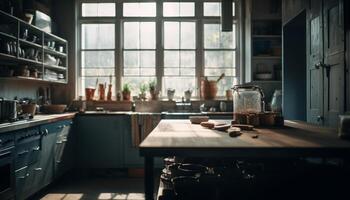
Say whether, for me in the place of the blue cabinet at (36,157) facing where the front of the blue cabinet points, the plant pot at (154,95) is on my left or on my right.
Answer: on my left

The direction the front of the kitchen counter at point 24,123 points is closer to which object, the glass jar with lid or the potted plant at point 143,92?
the glass jar with lid

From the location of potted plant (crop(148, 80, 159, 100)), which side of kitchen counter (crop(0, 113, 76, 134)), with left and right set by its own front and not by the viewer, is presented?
left

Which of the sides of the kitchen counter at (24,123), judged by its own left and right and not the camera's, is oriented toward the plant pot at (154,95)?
left

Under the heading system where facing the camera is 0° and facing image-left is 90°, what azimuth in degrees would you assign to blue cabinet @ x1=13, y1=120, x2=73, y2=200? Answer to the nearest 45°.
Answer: approximately 315°

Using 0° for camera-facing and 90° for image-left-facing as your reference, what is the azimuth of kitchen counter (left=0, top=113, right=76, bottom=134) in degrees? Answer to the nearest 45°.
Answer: approximately 315°

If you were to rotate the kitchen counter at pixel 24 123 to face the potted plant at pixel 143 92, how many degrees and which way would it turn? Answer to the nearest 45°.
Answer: approximately 90° to its left
